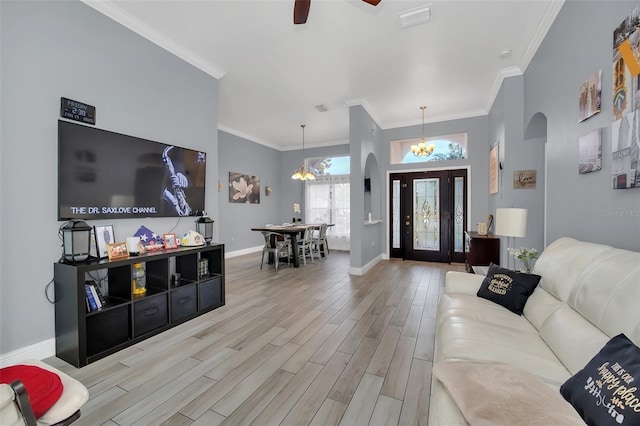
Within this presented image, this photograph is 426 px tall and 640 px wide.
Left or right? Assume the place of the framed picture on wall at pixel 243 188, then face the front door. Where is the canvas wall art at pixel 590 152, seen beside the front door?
right

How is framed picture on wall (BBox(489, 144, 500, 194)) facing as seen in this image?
to the viewer's left

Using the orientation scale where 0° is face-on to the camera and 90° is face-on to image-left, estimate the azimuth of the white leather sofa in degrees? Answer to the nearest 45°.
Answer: approximately 90°

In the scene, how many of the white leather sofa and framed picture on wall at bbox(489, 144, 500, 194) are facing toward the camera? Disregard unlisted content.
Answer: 0

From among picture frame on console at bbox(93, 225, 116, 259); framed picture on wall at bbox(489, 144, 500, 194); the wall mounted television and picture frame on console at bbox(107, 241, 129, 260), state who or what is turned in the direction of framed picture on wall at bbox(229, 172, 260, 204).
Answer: framed picture on wall at bbox(489, 144, 500, 194)

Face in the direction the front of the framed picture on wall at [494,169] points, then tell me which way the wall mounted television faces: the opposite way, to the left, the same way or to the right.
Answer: the opposite way

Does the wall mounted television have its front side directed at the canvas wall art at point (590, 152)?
yes

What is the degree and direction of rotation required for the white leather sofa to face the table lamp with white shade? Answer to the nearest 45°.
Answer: approximately 90° to its right

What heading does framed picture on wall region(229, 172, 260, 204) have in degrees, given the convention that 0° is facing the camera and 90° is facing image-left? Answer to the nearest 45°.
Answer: approximately 315°

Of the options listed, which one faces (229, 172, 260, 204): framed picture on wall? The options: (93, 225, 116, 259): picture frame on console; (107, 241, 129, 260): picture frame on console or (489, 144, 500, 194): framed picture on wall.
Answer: (489, 144, 500, 194): framed picture on wall
